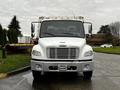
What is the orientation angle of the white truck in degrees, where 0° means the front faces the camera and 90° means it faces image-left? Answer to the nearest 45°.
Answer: approximately 0°
